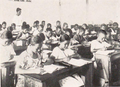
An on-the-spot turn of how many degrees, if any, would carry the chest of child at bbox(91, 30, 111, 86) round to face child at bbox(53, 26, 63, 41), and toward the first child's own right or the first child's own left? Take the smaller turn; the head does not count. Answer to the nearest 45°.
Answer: approximately 180°

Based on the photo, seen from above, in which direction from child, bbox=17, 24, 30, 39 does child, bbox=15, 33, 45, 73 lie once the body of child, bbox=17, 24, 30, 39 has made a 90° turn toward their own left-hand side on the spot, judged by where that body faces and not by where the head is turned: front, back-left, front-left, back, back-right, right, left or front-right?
front-right

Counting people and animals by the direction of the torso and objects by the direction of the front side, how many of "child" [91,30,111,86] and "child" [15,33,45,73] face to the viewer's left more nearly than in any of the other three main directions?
0

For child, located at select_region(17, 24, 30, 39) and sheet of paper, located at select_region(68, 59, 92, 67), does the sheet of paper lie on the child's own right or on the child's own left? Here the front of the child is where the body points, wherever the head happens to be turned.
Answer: on the child's own left

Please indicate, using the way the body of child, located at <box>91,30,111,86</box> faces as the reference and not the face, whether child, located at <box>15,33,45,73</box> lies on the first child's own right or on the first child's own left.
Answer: on the first child's own right

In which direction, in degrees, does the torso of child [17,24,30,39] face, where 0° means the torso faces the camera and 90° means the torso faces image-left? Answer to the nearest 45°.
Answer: approximately 45°

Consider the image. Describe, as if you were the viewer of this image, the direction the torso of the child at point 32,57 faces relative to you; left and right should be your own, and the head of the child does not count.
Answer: facing the viewer and to the right of the viewer
